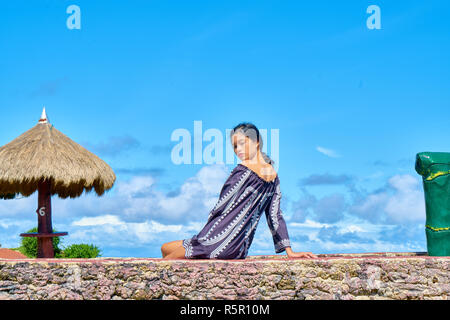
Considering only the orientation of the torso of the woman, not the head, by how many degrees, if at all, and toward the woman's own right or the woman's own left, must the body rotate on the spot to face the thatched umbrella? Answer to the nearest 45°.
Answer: approximately 90° to the woman's own right

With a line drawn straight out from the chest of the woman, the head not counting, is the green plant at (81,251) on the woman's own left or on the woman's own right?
on the woman's own right

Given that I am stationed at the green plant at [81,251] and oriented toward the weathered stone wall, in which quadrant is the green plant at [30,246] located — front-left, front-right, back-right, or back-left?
back-right

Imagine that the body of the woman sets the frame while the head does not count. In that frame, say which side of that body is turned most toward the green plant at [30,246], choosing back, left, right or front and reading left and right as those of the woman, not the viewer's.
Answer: right

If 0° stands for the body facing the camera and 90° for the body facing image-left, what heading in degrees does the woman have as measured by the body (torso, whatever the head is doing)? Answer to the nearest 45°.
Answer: approximately 45°
